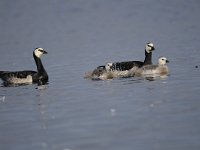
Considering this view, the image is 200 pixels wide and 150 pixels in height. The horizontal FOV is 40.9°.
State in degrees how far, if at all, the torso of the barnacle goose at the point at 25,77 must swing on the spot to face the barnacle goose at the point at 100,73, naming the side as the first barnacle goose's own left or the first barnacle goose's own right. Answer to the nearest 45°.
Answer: approximately 45° to the first barnacle goose's own right

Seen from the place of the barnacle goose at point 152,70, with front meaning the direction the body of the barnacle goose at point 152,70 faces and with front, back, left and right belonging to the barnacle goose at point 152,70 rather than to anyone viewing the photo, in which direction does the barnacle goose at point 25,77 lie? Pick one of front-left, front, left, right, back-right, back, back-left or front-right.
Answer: back

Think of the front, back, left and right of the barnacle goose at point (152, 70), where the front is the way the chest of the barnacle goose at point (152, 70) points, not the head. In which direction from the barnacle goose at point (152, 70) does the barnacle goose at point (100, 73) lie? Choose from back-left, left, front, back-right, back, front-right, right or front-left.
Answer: back

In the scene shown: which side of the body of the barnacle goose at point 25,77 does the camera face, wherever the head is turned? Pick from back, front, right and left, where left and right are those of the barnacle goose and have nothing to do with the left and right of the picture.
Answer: right

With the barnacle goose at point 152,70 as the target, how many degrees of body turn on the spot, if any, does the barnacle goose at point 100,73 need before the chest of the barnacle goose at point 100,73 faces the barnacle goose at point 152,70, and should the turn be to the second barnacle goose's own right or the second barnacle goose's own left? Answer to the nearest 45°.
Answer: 0° — it already faces it

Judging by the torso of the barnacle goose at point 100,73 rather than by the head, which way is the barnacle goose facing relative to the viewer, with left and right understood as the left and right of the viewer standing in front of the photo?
facing to the right of the viewer

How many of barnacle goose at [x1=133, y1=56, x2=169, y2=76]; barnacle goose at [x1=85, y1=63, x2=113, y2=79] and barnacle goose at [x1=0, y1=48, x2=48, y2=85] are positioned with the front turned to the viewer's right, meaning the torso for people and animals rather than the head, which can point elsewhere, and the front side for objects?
3

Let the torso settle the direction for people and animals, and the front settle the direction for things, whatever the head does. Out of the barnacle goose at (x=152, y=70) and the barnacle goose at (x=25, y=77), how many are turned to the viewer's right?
2

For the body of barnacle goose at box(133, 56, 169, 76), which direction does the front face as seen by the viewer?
to the viewer's right

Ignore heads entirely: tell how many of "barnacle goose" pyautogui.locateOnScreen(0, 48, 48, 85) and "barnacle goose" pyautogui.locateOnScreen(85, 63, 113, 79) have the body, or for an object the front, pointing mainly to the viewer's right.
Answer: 2

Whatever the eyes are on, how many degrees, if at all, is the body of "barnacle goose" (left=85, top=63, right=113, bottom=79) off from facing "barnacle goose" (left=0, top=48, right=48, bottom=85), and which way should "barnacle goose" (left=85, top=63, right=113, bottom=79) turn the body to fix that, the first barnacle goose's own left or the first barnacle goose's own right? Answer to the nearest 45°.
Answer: approximately 180°
